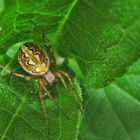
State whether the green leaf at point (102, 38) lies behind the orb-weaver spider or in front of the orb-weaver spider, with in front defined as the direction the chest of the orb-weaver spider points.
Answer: in front

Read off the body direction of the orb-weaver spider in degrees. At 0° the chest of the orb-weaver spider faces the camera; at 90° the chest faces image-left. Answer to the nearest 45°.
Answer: approximately 315°
